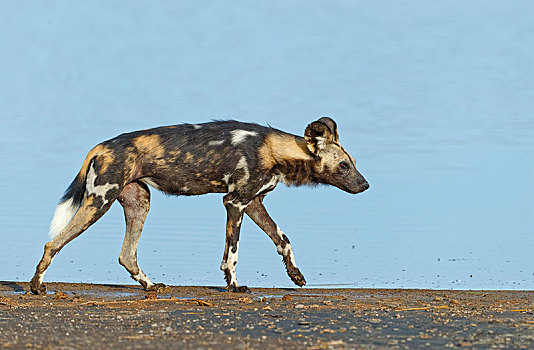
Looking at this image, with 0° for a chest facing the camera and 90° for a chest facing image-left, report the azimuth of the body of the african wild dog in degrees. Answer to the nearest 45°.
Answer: approximately 270°
